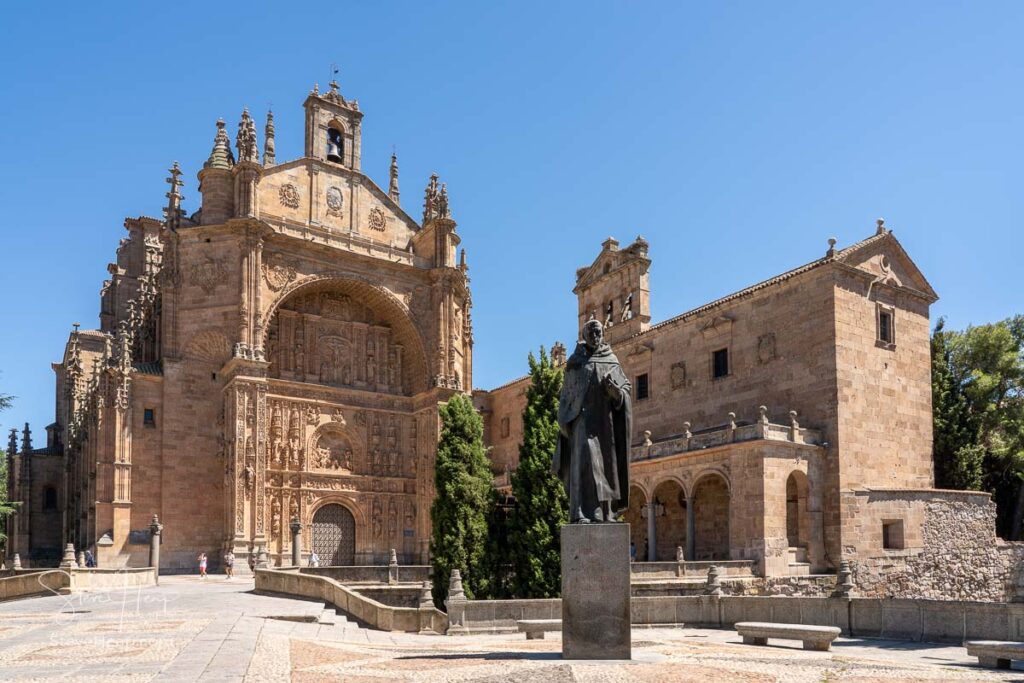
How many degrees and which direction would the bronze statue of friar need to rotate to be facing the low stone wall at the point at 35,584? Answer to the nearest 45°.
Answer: approximately 135° to its right

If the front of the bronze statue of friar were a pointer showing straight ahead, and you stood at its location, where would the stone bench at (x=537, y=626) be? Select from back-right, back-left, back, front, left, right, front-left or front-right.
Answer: back

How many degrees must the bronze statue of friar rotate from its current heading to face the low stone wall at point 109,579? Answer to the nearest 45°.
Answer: approximately 135° to its right

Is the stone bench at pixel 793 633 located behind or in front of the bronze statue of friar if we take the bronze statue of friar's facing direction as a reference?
behind

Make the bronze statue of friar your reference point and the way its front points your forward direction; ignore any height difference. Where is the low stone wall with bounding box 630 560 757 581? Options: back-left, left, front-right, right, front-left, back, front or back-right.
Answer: back

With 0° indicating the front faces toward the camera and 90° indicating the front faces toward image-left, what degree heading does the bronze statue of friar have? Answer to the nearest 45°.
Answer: approximately 0°

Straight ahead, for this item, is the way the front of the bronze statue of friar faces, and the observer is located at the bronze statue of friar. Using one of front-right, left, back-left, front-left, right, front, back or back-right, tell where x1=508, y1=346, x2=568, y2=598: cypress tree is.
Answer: back
